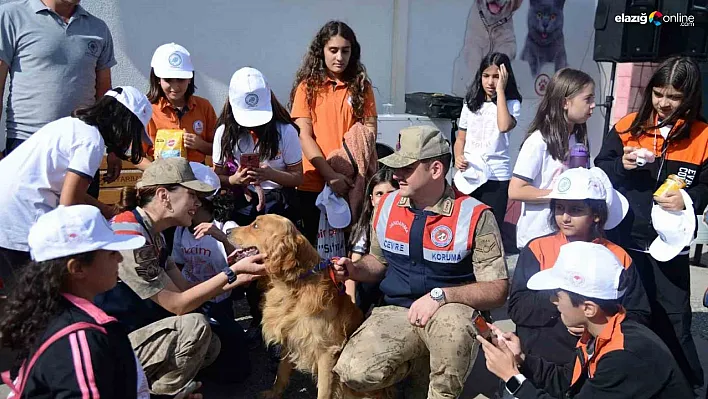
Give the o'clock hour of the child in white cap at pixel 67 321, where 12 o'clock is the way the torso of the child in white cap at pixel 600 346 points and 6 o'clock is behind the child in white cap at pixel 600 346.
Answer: the child in white cap at pixel 67 321 is roughly at 11 o'clock from the child in white cap at pixel 600 346.

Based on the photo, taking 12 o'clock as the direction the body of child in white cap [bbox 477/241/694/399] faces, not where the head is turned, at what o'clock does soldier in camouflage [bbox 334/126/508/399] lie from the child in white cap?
The soldier in camouflage is roughly at 1 o'clock from the child in white cap.

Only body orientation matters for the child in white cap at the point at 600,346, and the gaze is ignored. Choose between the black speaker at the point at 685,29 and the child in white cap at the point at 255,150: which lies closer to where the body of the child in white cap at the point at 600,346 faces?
the child in white cap

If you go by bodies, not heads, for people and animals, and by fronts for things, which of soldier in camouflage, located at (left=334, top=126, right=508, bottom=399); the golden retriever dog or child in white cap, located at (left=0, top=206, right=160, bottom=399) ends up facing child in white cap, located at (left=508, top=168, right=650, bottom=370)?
child in white cap, located at (left=0, top=206, right=160, bottom=399)

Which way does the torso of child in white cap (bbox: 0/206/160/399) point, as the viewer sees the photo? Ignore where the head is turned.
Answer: to the viewer's right

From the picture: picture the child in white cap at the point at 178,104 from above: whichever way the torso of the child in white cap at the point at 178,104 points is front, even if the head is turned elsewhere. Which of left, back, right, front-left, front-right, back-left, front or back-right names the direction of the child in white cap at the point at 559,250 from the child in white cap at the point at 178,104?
front-left

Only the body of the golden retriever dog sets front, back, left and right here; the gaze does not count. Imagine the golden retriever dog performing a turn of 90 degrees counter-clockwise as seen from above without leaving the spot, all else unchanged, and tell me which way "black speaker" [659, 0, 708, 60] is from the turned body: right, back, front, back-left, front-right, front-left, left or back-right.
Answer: left

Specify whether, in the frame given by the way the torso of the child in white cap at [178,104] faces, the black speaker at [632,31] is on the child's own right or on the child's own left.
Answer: on the child's own left

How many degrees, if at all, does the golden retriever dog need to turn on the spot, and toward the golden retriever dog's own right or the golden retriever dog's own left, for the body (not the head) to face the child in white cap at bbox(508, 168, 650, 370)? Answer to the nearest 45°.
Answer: approximately 135° to the golden retriever dog's own left

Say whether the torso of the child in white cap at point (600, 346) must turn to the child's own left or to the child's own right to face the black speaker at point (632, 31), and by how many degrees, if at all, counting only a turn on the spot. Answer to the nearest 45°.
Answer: approximately 90° to the child's own right

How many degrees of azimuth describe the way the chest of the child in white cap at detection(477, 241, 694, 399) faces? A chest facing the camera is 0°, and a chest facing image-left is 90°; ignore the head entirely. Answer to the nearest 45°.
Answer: approximately 90°

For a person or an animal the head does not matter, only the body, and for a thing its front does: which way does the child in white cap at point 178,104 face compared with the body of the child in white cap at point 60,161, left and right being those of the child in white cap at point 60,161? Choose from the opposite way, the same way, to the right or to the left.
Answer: to the right

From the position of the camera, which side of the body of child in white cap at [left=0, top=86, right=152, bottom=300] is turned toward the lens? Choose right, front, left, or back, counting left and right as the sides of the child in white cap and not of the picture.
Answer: right
